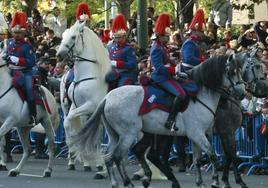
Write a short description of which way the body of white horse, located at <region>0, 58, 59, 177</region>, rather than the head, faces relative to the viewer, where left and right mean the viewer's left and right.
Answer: facing to the left of the viewer

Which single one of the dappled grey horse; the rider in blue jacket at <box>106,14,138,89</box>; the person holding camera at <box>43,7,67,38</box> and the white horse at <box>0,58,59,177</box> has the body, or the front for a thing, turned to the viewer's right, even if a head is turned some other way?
the dappled grey horse

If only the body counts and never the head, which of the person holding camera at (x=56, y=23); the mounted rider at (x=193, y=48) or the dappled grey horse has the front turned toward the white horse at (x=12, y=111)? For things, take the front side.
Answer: the person holding camera

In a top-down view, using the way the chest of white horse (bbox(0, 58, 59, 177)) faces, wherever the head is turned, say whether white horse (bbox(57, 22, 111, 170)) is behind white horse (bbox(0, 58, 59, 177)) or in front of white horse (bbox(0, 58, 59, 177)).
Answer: behind

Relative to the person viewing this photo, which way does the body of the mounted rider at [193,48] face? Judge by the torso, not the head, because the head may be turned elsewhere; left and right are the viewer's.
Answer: facing to the right of the viewer

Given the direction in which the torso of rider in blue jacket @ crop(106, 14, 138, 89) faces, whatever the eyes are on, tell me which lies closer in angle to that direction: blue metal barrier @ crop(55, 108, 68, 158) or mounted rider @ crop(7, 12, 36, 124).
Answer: the mounted rider

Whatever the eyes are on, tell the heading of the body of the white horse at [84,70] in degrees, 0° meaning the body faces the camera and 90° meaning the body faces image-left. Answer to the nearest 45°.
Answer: approximately 45°
